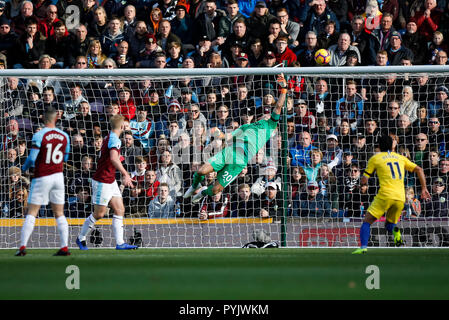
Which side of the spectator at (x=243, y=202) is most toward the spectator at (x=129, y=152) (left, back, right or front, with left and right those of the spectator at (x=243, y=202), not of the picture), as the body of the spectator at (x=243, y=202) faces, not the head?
right

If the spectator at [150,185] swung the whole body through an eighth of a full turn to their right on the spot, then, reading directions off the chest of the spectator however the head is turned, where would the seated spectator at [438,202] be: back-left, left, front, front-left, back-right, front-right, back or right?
back-left

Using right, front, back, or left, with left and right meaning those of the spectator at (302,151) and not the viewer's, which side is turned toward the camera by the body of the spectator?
front

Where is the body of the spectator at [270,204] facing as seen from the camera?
toward the camera

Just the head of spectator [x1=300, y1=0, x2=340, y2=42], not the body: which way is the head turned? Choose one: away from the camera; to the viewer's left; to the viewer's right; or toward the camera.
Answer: toward the camera

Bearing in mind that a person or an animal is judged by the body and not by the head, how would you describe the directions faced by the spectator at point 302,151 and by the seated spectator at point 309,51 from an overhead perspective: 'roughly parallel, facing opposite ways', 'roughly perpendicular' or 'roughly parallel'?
roughly parallel

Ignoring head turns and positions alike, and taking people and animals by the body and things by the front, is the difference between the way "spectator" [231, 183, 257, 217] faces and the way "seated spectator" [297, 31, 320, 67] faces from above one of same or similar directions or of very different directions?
same or similar directions

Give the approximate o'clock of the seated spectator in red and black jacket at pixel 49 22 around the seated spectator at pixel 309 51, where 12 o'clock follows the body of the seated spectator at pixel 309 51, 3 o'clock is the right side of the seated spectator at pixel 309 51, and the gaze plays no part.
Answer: the seated spectator in red and black jacket at pixel 49 22 is roughly at 3 o'clock from the seated spectator at pixel 309 51.

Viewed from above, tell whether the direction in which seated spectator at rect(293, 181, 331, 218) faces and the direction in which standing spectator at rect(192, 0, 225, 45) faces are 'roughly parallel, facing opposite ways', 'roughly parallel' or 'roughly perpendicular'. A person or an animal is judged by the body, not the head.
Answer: roughly parallel

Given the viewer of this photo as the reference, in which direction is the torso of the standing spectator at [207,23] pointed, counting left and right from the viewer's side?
facing the viewer

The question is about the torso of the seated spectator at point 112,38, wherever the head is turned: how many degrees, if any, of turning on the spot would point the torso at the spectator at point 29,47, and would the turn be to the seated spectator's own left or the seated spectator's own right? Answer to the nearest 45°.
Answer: approximately 90° to the seated spectator's own right

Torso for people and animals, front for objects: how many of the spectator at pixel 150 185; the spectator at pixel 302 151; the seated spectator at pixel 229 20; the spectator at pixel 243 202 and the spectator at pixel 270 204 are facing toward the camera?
5

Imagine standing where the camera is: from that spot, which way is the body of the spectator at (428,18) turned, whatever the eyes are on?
toward the camera

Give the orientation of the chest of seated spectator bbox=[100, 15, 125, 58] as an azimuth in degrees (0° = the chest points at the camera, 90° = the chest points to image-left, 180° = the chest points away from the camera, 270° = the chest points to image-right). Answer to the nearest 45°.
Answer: approximately 0°

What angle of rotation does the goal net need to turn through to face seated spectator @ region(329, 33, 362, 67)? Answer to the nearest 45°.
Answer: approximately 135° to its left

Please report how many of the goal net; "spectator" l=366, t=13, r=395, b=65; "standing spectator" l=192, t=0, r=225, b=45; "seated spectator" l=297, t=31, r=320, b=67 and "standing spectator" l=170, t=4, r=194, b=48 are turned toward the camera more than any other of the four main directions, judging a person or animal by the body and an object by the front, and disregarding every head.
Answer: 5

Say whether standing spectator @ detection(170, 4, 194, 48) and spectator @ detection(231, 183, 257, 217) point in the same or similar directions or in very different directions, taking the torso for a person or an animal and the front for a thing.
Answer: same or similar directions
